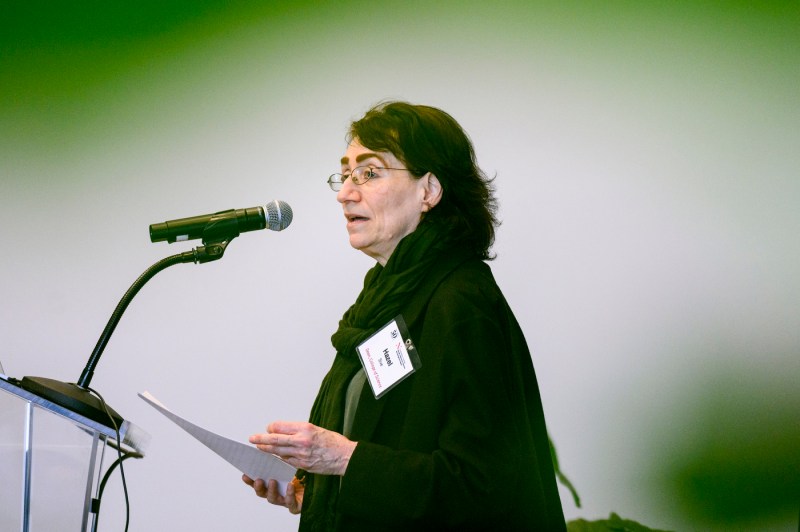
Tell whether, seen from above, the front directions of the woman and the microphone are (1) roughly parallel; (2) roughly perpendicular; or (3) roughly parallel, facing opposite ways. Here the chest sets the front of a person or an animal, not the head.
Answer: roughly parallel, facing opposite ways

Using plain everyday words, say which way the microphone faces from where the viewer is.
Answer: facing to the right of the viewer

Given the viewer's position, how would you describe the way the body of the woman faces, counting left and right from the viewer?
facing to the left of the viewer

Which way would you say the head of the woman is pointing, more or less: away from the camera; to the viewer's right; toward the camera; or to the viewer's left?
to the viewer's left

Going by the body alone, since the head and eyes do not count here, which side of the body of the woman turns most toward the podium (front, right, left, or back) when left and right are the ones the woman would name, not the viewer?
front

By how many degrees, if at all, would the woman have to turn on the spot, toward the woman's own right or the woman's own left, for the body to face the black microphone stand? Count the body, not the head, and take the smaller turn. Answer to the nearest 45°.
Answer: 0° — they already face it
